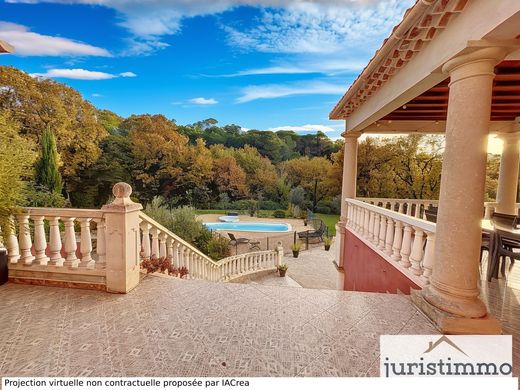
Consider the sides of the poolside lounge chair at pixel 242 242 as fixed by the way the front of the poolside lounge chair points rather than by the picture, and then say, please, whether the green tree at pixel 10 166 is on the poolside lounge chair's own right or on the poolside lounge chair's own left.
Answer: on the poolside lounge chair's own right

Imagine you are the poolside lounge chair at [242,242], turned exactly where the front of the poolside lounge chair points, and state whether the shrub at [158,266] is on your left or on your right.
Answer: on your right

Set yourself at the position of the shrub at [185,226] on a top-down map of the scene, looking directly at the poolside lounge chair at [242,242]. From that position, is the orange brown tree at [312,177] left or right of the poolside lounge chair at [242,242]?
left

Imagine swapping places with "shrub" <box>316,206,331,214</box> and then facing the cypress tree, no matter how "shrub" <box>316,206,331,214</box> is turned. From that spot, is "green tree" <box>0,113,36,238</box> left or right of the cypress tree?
left

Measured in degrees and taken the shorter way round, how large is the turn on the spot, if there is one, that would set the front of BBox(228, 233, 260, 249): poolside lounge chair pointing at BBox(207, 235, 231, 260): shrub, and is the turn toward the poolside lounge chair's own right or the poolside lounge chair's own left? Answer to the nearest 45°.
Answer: approximately 135° to the poolside lounge chair's own right

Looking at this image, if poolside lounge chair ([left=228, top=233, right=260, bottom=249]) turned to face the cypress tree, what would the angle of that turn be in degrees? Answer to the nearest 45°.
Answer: approximately 180°
